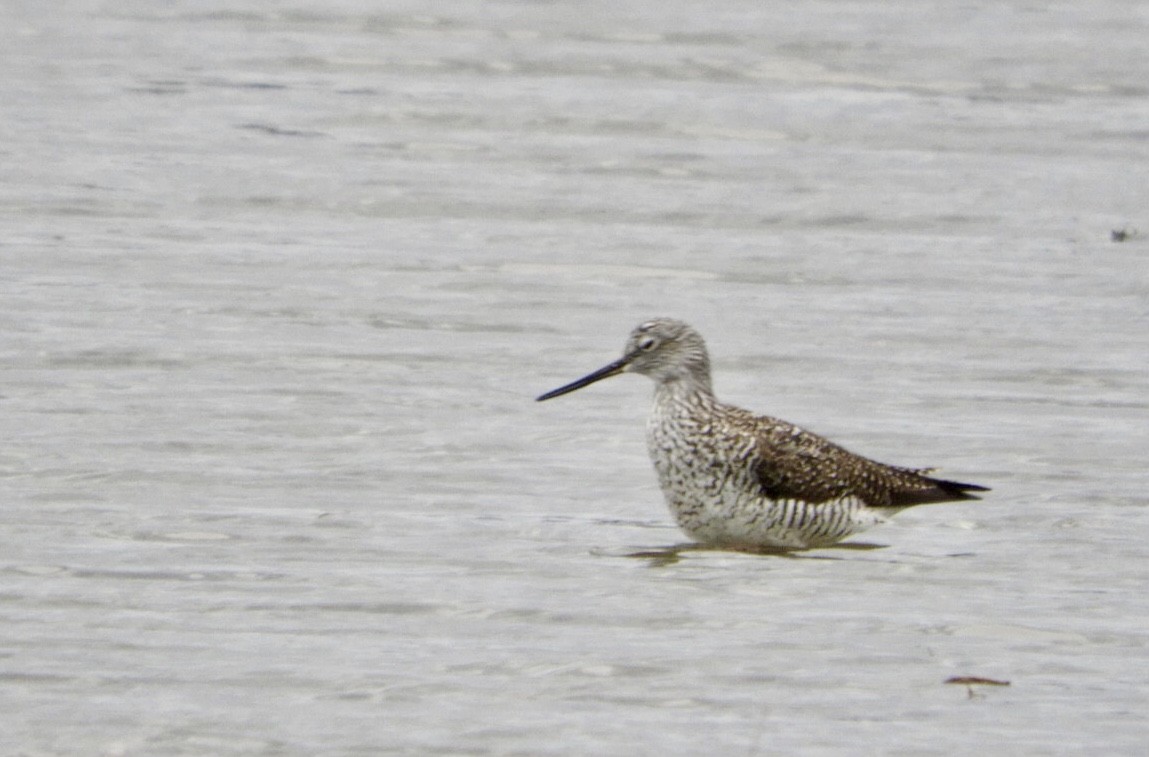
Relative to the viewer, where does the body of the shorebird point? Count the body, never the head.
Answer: to the viewer's left

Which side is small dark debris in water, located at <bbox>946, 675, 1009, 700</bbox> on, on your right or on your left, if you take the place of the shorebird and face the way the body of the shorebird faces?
on your left
